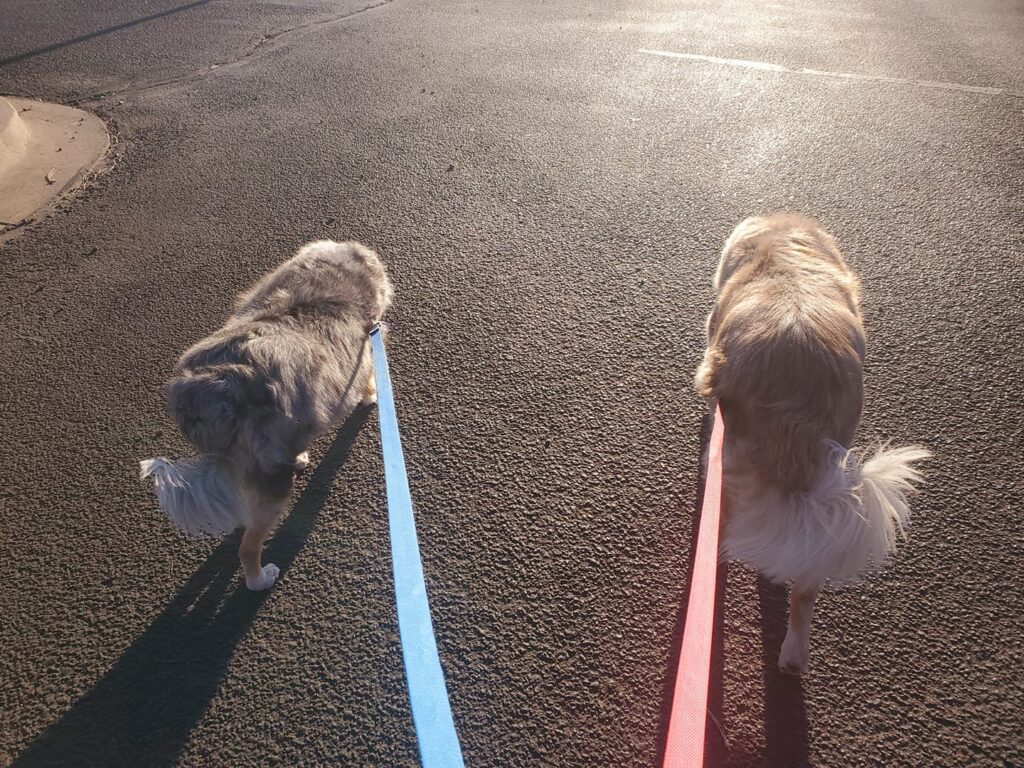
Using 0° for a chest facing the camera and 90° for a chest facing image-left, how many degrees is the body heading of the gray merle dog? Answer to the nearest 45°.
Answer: approximately 225°

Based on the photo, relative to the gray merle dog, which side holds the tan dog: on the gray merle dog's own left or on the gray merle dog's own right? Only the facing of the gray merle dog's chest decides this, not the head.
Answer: on the gray merle dog's own right

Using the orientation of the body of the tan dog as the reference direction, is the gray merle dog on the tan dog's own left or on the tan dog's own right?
on the tan dog's own left

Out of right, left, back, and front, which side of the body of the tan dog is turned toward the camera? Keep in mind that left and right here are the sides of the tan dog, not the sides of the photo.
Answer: back
